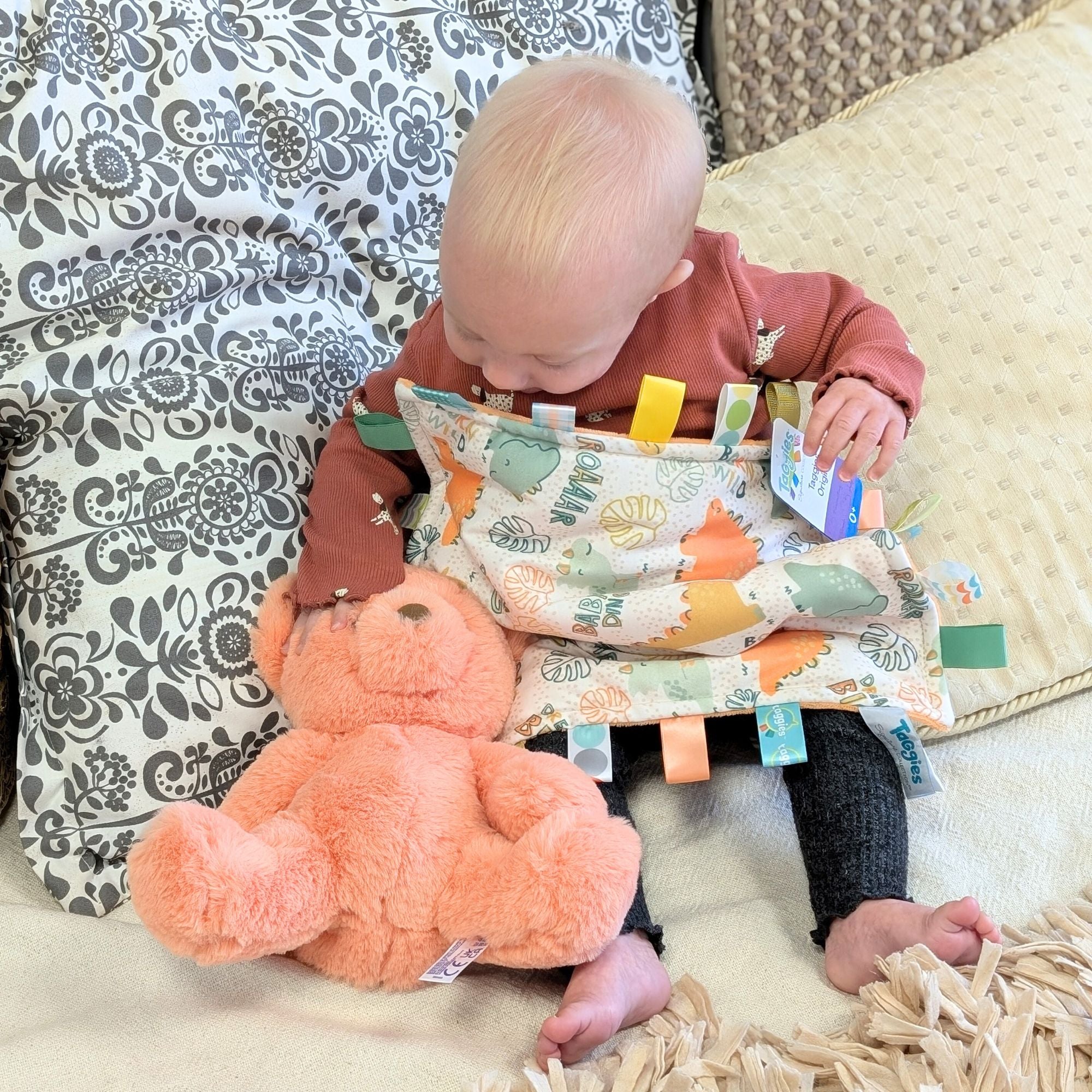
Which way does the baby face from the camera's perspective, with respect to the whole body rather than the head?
toward the camera

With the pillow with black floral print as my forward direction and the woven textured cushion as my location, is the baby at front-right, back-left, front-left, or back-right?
front-left

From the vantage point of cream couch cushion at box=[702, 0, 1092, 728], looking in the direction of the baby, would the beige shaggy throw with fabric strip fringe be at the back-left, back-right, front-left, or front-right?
front-left

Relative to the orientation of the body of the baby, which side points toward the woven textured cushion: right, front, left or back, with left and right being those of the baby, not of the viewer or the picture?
back

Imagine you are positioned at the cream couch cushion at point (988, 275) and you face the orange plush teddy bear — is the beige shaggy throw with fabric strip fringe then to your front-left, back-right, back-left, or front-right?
front-left
